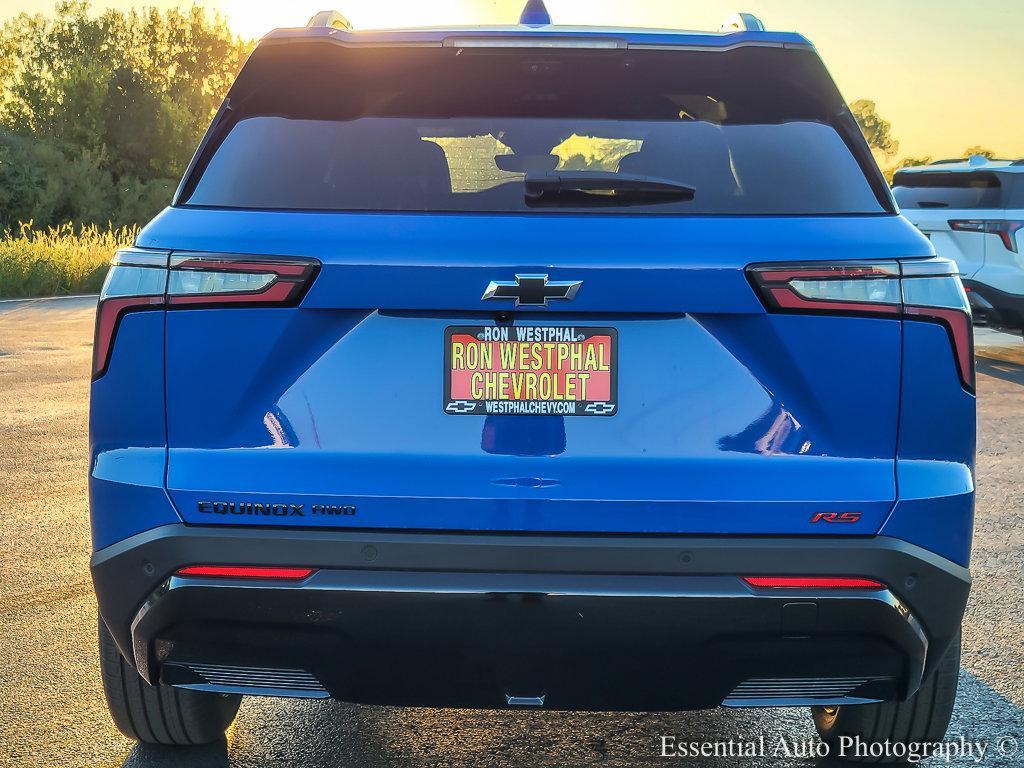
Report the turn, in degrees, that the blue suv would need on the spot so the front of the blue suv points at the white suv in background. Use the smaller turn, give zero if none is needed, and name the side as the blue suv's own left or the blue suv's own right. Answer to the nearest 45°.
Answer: approximately 45° to the blue suv's own right

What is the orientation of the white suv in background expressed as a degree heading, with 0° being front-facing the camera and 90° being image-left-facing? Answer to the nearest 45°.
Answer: approximately 225°

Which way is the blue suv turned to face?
away from the camera

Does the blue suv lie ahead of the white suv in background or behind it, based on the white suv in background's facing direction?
behind
